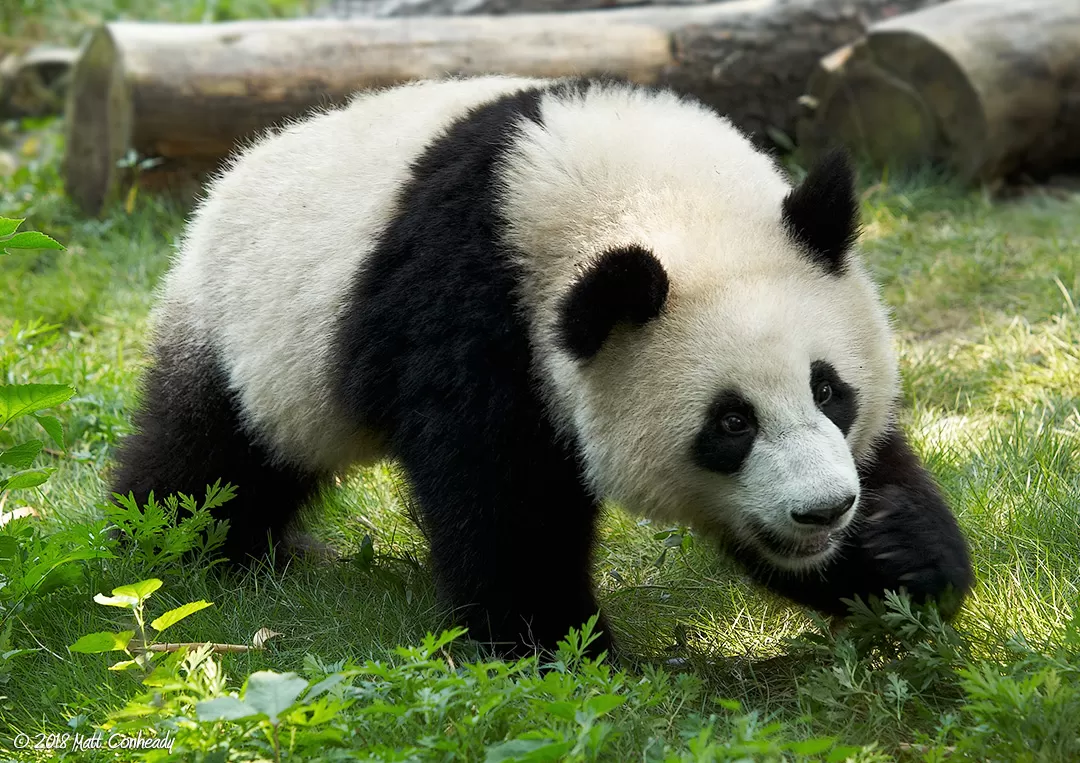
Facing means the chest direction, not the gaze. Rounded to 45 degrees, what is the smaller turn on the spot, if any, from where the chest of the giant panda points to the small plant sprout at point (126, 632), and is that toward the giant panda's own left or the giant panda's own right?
approximately 90° to the giant panda's own right

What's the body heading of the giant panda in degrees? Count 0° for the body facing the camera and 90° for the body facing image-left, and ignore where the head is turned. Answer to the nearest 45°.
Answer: approximately 315°

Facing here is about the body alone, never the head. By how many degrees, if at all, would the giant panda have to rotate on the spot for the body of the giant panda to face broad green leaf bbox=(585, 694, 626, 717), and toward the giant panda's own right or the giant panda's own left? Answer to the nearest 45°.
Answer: approximately 45° to the giant panda's own right

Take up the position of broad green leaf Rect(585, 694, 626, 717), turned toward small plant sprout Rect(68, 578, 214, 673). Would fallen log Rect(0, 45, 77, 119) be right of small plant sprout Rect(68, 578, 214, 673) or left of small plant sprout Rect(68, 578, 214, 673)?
right

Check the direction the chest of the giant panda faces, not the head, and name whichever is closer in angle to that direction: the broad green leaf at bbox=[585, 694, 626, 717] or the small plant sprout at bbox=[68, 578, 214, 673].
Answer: the broad green leaf

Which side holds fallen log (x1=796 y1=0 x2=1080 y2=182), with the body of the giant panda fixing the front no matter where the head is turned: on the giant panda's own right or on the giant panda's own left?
on the giant panda's own left

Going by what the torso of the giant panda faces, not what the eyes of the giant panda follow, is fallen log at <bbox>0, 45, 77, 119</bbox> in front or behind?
behind

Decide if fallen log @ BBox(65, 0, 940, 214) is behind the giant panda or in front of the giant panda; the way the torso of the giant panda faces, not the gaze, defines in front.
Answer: behind

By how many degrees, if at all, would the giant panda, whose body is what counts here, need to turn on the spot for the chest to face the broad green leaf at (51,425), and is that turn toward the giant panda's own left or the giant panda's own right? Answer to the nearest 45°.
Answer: approximately 135° to the giant panda's own right
